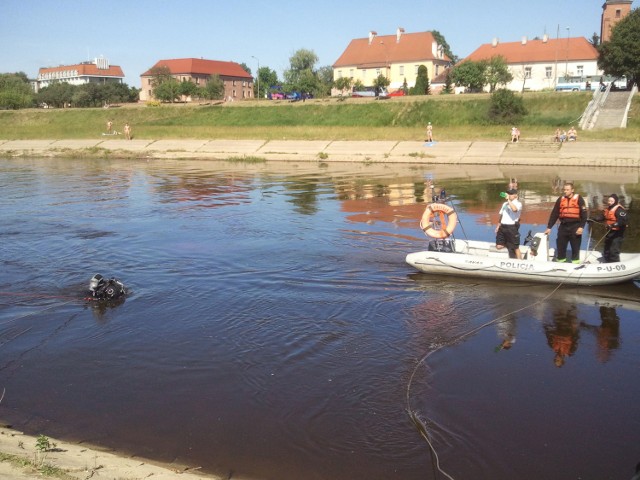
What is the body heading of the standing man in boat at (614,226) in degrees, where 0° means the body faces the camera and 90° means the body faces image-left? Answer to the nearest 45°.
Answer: approximately 45°

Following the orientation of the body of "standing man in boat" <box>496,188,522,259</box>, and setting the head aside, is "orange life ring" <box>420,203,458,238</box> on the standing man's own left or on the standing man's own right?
on the standing man's own right

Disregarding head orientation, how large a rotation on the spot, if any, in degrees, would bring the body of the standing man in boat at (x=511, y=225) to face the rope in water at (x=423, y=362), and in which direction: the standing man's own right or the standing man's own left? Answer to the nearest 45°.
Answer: approximately 45° to the standing man's own left

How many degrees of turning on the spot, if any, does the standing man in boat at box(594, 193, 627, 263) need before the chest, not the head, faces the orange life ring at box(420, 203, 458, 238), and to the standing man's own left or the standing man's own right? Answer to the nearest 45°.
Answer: approximately 45° to the standing man's own right

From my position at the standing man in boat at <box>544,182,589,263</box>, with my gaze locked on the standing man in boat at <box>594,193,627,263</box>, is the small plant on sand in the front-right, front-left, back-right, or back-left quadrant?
back-right

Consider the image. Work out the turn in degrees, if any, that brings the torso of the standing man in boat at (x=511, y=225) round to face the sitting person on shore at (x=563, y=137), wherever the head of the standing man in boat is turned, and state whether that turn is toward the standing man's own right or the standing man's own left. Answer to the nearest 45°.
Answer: approximately 135° to the standing man's own right

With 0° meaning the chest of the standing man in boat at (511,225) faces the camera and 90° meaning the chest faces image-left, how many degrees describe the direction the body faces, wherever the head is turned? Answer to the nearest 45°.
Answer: approximately 45°

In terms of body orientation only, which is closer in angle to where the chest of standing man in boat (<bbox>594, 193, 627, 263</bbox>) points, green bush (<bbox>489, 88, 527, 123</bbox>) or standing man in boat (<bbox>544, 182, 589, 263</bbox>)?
the standing man in boat

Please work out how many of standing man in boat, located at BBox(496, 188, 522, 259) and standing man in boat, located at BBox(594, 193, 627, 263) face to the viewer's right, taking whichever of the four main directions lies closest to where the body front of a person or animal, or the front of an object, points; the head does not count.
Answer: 0

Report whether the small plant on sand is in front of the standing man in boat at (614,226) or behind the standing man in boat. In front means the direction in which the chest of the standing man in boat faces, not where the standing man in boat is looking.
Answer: in front

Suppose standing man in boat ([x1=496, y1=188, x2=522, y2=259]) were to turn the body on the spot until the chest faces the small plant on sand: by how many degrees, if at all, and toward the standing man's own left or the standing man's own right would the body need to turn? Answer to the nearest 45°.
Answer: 0° — they already face it

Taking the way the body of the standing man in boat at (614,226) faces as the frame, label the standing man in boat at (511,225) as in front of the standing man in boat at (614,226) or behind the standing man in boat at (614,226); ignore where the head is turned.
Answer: in front
